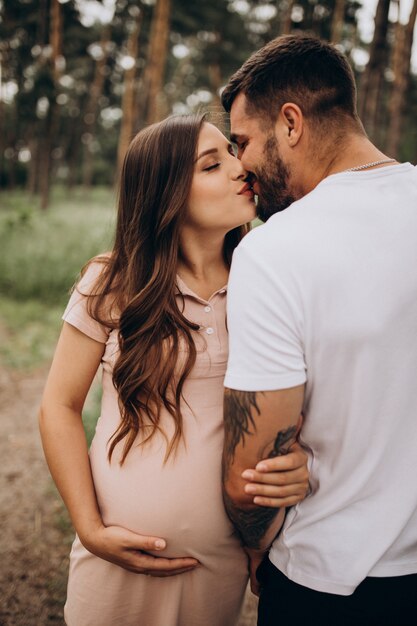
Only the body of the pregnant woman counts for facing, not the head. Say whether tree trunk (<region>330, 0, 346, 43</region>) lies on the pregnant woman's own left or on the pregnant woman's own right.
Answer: on the pregnant woman's own left

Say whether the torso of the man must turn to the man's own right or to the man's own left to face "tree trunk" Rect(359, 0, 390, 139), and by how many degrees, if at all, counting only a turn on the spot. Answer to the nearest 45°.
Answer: approximately 45° to the man's own right

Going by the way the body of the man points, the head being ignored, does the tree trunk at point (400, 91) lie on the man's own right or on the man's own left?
on the man's own right

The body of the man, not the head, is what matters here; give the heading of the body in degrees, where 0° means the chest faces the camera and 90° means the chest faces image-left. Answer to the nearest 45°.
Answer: approximately 135°

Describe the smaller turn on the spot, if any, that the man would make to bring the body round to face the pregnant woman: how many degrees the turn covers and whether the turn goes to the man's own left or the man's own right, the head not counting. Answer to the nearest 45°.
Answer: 0° — they already face them

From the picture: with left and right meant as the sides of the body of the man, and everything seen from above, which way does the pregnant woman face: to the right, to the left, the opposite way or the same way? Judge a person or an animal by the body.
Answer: the opposite way

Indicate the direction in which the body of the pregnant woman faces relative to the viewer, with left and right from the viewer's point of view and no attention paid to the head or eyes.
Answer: facing the viewer and to the right of the viewer

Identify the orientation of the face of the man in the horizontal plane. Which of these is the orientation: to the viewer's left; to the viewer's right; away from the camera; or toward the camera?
to the viewer's left

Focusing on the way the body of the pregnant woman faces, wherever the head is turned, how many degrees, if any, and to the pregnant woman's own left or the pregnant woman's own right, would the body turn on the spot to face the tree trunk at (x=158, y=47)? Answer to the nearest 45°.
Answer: approximately 135° to the pregnant woman's own left
